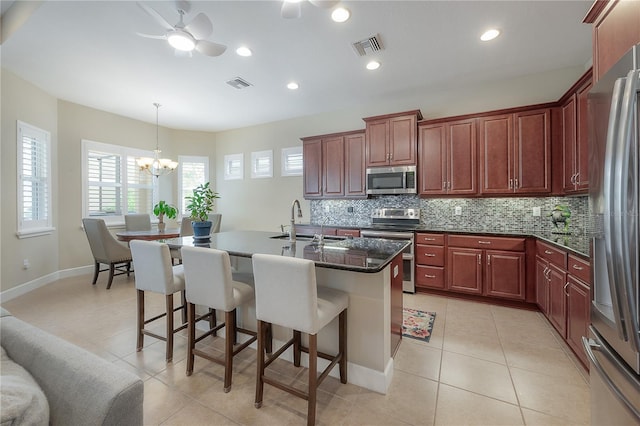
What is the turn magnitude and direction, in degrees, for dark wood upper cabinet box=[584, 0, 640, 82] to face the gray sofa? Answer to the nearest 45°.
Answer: approximately 45° to its left

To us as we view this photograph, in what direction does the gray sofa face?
facing the viewer and to the left of the viewer

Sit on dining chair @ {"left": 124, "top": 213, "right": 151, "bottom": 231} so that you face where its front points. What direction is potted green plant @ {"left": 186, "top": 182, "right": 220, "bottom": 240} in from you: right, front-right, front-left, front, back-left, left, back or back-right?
front

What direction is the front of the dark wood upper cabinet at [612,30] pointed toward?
to the viewer's left

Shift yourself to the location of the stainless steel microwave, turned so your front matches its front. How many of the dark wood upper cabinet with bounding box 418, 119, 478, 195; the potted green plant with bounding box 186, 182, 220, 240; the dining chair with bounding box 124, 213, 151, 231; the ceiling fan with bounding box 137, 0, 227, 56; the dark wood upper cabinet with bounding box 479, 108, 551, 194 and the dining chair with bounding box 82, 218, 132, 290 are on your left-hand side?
2

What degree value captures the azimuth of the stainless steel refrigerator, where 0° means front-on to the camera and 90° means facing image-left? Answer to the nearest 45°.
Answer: approximately 90°

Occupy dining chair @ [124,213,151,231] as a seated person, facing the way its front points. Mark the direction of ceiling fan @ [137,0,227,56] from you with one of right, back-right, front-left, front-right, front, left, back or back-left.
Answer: front

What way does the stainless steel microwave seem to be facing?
toward the camera

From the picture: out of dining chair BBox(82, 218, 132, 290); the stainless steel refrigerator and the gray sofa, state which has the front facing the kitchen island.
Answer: the stainless steel refrigerator

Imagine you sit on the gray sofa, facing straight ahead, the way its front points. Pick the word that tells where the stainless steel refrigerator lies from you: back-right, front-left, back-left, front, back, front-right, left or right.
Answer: left

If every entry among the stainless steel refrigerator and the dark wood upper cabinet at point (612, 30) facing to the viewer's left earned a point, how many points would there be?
2

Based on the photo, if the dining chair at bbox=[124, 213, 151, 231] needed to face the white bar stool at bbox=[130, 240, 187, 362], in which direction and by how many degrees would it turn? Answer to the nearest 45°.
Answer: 0° — it already faces it

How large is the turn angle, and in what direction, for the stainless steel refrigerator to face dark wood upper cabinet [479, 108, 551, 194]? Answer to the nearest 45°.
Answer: approximately 90° to its right

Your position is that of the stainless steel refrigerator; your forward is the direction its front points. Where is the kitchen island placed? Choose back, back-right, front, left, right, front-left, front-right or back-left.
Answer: front

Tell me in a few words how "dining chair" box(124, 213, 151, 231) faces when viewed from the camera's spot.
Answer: facing the viewer

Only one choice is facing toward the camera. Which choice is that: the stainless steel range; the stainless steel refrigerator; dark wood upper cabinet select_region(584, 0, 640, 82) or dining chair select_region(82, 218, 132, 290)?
the stainless steel range
